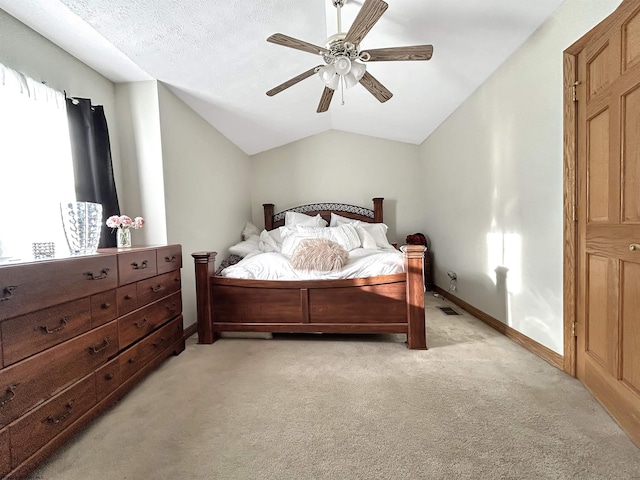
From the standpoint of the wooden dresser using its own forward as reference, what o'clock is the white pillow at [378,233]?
The white pillow is roughly at 10 o'clock from the wooden dresser.

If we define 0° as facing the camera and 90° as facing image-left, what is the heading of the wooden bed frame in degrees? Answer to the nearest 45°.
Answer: approximately 0°

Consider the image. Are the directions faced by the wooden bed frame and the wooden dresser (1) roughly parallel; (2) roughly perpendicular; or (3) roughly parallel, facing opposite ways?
roughly perpendicular

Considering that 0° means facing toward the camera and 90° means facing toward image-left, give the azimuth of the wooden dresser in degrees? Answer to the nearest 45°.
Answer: approximately 315°
